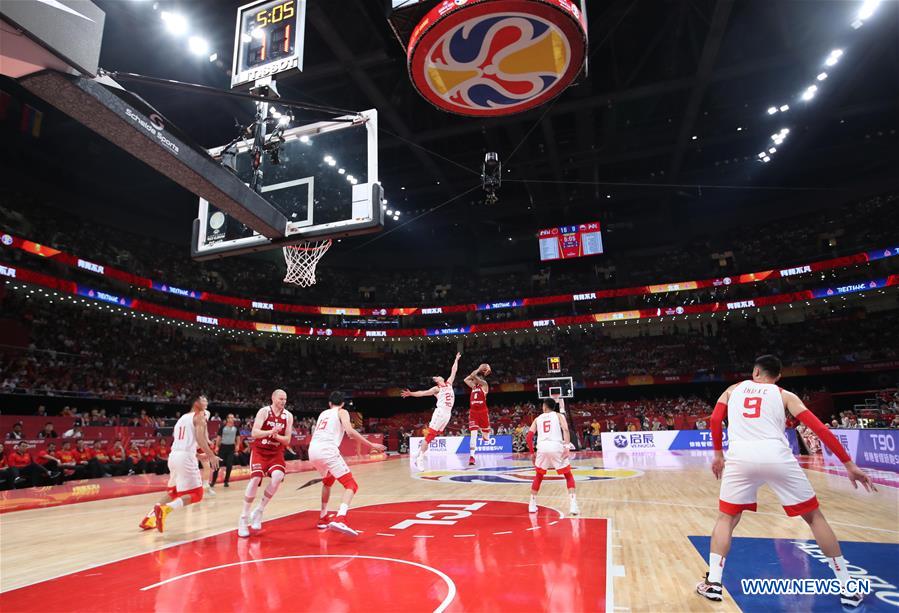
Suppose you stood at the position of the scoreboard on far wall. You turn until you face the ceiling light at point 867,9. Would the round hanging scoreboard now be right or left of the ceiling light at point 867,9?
right

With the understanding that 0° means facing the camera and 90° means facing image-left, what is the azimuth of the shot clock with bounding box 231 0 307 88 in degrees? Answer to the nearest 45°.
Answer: approximately 45°

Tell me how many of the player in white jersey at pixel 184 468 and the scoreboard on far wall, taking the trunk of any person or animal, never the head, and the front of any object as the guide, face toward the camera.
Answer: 1

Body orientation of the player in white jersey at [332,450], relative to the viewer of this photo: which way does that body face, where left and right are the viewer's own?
facing away from the viewer and to the right of the viewer

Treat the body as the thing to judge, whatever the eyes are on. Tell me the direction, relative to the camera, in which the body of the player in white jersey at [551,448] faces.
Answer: away from the camera

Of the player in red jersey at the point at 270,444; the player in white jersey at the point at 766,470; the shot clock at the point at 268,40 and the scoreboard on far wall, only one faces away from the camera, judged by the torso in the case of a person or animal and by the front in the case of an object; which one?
the player in white jersey

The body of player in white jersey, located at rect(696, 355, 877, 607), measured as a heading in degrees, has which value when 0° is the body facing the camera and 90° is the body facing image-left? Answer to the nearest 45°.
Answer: approximately 180°

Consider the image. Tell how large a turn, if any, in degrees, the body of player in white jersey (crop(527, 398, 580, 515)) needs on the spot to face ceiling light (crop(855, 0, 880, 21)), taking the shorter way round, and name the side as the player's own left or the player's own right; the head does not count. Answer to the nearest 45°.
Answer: approximately 45° to the player's own right
